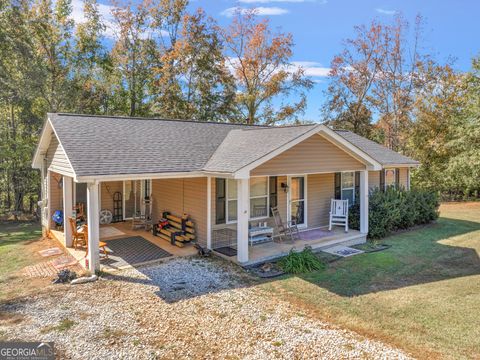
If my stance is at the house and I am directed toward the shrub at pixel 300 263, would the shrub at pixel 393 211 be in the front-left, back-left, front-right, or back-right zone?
front-left

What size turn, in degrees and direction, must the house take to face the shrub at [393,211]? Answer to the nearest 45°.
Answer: approximately 45° to its left

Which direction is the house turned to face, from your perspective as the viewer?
facing the viewer and to the right of the viewer

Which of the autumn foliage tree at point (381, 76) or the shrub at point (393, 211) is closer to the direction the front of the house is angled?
the shrub

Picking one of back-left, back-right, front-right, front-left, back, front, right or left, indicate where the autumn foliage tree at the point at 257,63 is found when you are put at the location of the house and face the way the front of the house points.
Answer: back-left

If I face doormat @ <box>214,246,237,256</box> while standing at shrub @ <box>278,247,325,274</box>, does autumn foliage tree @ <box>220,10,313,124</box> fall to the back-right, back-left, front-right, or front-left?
front-right
